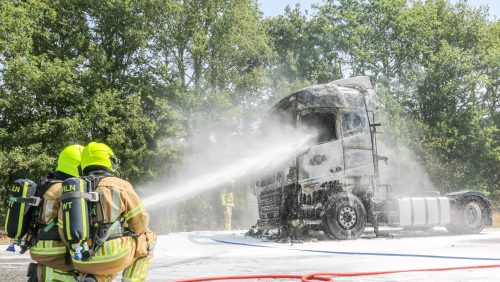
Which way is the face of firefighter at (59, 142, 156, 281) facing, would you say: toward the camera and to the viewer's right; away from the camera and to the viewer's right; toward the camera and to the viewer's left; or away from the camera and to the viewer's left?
away from the camera and to the viewer's right

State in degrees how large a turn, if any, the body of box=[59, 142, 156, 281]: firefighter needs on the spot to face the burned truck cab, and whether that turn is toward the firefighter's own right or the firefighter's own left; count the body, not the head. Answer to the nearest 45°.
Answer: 0° — they already face it

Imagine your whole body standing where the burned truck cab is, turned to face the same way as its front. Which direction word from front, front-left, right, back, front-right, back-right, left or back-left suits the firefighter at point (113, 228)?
front-left

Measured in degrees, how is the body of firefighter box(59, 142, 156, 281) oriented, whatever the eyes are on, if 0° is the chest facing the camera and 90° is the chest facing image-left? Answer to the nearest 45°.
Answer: approximately 225°

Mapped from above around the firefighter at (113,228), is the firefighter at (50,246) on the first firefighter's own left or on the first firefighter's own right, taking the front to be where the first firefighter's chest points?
on the first firefighter's own left

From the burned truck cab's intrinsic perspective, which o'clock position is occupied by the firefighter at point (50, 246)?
The firefighter is roughly at 11 o'clock from the burned truck cab.
